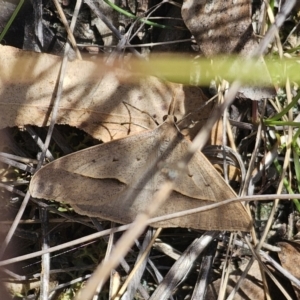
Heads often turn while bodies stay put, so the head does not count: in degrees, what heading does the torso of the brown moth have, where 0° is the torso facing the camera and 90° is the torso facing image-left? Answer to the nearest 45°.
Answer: approximately 180°
